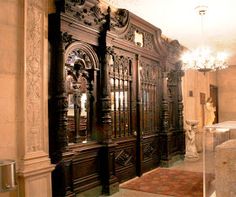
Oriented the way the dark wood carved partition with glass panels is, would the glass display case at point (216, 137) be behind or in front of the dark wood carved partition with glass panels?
in front

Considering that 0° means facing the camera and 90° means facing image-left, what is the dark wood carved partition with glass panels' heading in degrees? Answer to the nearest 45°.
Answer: approximately 315°

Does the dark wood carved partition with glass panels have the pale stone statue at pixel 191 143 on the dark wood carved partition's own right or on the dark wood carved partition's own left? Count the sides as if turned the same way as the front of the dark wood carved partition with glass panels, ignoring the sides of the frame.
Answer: on the dark wood carved partition's own left

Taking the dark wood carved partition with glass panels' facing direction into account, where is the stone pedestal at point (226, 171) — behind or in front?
in front
